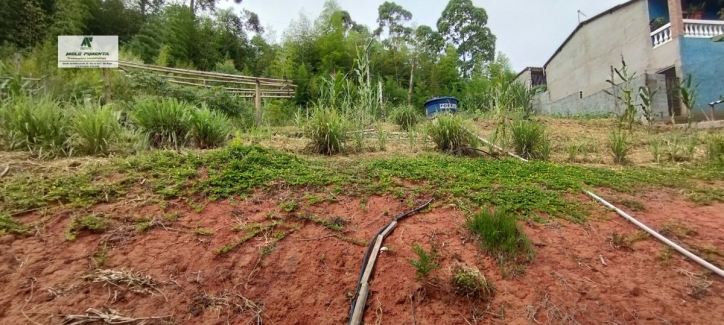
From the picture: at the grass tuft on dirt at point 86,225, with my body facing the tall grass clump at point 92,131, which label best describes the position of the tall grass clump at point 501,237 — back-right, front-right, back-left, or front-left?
back-right

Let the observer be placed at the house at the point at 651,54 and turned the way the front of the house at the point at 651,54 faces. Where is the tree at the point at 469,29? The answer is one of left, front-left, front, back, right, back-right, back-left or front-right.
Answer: back

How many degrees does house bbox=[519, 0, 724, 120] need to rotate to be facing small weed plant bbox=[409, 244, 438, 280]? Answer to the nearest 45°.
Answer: approximately 45° to its right

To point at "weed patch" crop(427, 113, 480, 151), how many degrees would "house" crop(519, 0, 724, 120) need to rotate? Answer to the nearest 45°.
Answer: approximately 45° to its right

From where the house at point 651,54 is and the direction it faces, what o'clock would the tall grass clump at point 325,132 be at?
The tall grass clump is roughly at 2 o'clock from the house.

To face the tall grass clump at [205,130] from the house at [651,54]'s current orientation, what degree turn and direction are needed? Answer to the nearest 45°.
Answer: approximately 45° to its right

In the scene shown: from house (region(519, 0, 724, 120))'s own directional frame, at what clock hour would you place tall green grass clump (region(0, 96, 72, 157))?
The tall green grass clump is roughly at 2 o'clock from the house.

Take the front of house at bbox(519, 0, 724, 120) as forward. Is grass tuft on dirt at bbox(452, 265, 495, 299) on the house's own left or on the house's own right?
on the house's own right

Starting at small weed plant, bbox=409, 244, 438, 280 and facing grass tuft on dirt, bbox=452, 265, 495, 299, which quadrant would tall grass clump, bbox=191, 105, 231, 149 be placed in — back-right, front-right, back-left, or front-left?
back-left

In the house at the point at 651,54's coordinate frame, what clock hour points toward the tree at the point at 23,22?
The tree is roughly at 3 o'clock from the house.

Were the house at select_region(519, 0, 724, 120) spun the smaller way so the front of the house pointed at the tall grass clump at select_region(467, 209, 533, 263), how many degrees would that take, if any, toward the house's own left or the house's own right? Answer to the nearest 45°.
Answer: approximately 45° to the house's own right

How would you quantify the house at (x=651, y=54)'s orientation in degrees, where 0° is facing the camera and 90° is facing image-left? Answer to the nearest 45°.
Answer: approximately 315°

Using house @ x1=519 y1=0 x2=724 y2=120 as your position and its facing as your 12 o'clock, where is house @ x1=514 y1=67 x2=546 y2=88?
house @ x1=514 y1=67 x2=546 y2=88 is roughly at 6 o'clock from house @ x1=519 y1=0 x2=724 y2=120.

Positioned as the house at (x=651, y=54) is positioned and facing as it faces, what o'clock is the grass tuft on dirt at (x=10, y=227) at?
The grass tuft on dirt is roughly at 2 o'clock from the house.

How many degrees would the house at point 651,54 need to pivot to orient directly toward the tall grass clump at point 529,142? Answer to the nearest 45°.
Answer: approximately 45° to its right
